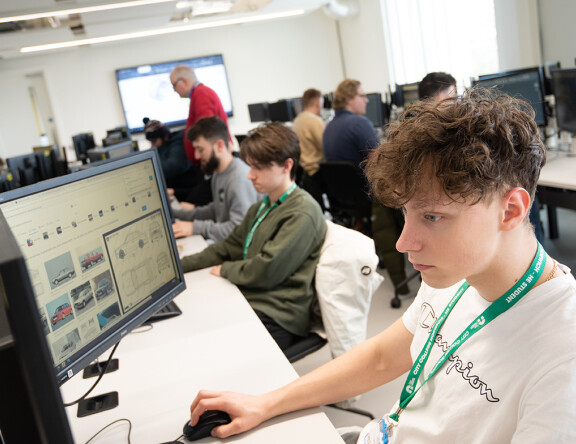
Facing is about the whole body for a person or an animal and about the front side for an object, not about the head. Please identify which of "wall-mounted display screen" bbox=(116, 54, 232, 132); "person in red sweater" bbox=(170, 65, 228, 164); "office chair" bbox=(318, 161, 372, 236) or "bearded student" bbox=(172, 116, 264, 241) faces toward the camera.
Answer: the wall-mounted display screen

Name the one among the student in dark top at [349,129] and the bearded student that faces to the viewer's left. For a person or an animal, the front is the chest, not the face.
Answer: the bearded student

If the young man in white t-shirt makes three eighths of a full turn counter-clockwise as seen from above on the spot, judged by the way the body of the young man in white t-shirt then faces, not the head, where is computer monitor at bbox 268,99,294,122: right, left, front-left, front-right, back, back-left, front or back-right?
left

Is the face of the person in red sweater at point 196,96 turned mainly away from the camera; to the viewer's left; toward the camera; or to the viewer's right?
to the viewer's left

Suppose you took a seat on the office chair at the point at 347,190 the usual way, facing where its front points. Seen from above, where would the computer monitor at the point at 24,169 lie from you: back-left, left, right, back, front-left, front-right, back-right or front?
back-left

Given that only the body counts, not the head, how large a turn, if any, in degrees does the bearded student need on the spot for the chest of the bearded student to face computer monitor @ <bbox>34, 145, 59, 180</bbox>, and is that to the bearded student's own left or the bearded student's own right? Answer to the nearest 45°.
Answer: approximately 45° to the bearded student's own right

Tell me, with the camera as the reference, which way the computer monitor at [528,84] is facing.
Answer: facing the viewer and to the left of the viewer

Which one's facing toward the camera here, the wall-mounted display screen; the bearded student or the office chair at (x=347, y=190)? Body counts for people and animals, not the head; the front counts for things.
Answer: the wall-mounted display screen

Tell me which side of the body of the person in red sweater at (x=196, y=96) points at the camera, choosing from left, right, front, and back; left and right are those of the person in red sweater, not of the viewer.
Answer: left

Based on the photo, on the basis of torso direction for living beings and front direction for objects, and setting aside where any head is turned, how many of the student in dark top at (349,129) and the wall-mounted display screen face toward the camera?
1

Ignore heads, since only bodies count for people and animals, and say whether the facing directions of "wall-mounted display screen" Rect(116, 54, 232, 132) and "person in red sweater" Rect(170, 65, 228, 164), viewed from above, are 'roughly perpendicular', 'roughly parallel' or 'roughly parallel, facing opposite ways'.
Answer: roughly perpendicular

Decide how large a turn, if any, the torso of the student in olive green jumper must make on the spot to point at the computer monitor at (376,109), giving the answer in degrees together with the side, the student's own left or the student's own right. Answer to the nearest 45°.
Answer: approximately 135° to the student's own right

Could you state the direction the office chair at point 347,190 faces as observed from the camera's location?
facing away from the viewer and to the right of the viewer
